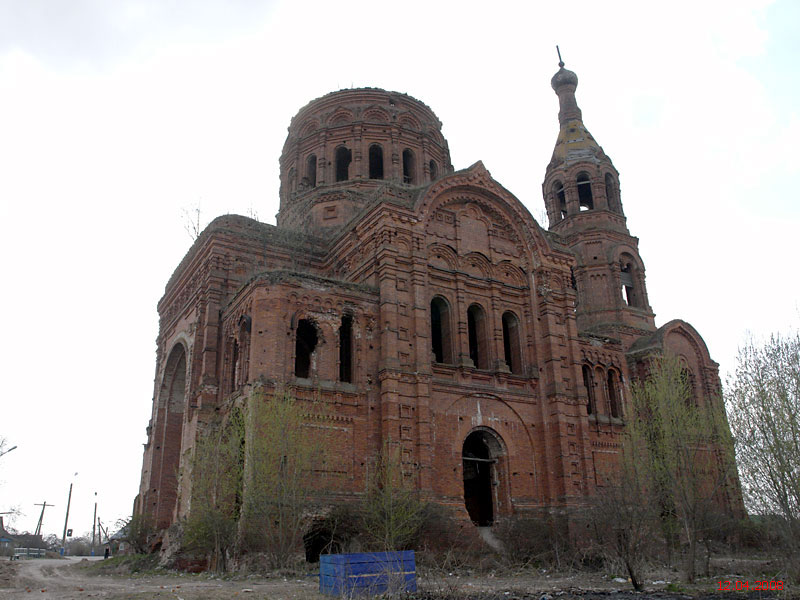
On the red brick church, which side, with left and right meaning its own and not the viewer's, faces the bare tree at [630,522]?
right

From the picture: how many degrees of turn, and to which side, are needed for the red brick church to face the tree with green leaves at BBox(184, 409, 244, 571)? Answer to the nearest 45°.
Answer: approximately 45° to its right
